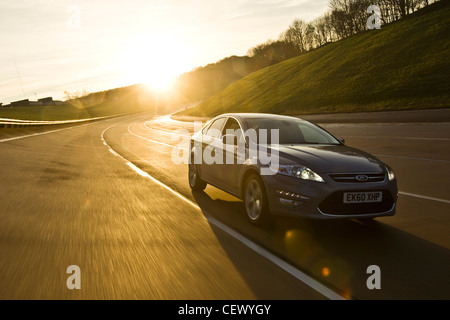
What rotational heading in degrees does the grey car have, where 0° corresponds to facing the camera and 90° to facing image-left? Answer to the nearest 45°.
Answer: approximately 315°
